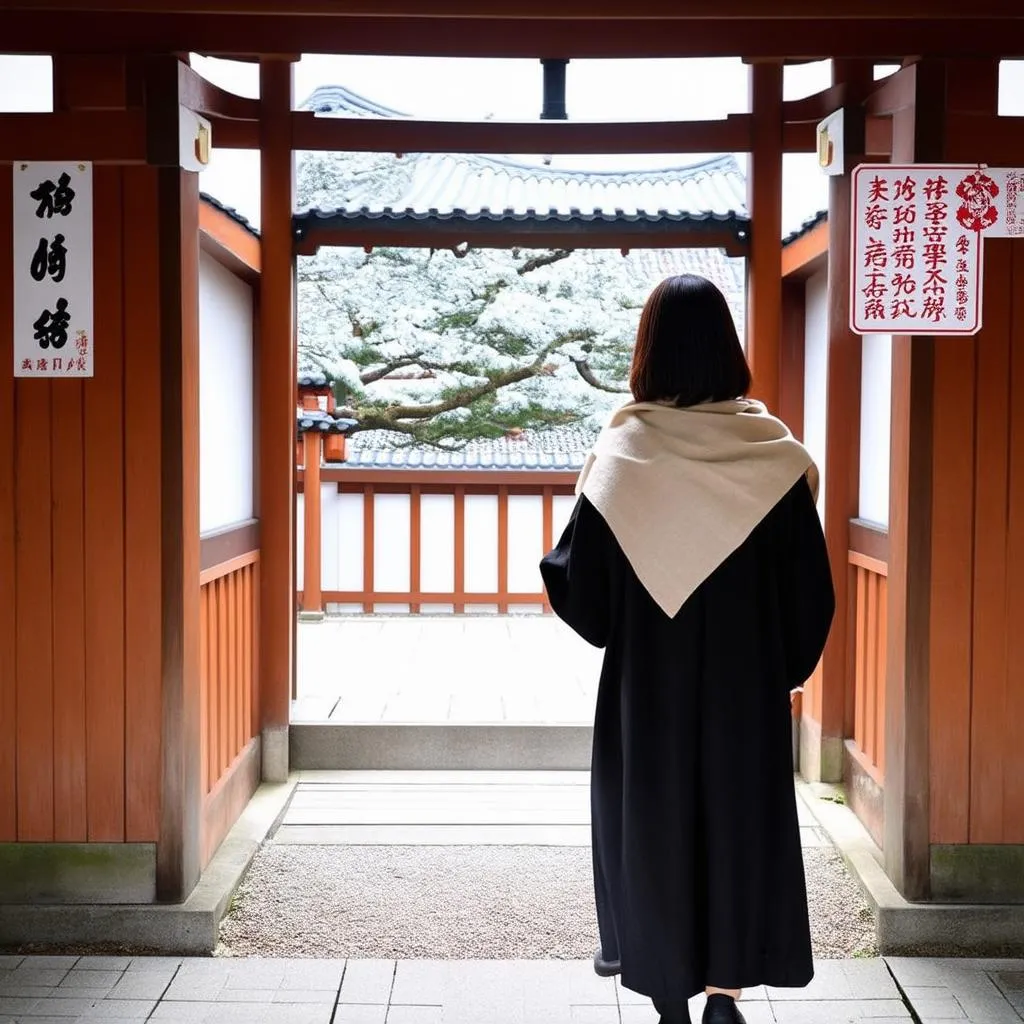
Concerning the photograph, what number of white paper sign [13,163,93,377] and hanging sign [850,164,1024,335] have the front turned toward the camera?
2

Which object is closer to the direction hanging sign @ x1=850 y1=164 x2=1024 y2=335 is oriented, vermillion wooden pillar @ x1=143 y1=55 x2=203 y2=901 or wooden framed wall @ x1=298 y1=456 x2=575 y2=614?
the vermillion wooden pillar

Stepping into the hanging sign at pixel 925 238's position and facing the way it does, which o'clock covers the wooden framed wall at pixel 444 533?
The wooden framed wall is roughly at 5 o'clock from the hanging sign.

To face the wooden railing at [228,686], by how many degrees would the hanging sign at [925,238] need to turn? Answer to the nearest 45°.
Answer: approximately 90° to its right

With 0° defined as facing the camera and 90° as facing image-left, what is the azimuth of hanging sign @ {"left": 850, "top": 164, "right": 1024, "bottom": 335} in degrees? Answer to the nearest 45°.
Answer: approximately 0°

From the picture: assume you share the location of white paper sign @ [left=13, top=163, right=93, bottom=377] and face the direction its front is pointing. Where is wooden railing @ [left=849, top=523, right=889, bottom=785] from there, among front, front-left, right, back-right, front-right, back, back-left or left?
left

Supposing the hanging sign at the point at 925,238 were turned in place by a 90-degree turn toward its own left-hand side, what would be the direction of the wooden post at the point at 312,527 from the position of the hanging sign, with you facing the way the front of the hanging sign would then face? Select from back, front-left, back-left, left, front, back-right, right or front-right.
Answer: back-left

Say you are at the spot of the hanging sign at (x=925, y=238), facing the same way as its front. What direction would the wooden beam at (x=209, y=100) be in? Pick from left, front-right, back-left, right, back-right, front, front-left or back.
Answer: right
